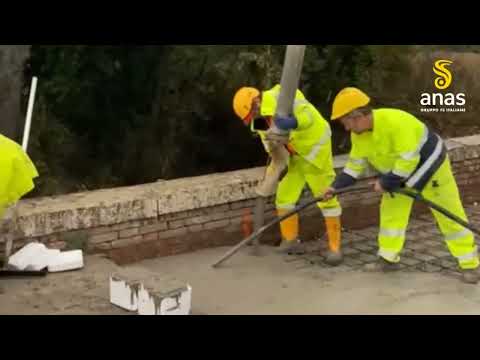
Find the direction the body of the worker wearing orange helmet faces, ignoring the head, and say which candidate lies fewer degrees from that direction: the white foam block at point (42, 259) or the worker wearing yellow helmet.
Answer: the white foam block

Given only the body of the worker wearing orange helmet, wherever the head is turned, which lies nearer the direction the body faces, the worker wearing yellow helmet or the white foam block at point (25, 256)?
the white foam block

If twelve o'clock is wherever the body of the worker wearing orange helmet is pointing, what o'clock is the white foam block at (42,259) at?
The white foam block is roughly at 11 o'clock from the worker wearing orange helmet.

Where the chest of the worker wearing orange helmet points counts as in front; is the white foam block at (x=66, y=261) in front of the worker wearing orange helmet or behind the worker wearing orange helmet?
in front

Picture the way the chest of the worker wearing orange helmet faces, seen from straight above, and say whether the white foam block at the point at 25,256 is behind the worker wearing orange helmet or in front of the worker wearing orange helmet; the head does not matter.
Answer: in front

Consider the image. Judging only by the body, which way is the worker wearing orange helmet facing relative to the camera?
to the viewer's left

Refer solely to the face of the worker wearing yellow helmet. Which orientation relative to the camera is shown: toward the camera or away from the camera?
toward the camera

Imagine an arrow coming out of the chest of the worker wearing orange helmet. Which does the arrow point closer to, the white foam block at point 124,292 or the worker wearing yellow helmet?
the white foam block

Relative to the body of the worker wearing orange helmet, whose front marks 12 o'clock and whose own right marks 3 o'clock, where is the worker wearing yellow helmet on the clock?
The worker wearing yellow helmet is roughly at 7 o'clock from the worker wearing orange helmet.
